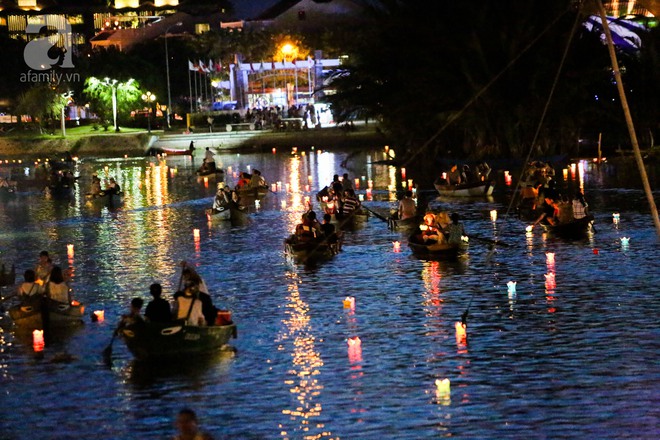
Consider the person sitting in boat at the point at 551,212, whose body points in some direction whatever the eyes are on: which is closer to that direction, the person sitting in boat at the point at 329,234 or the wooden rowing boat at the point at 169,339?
the person sitting in boat

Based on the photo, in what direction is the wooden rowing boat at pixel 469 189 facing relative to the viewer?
to the viewer's left

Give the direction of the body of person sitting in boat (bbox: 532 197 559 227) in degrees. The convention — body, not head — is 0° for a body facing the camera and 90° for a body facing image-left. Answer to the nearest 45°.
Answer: approximately 90°

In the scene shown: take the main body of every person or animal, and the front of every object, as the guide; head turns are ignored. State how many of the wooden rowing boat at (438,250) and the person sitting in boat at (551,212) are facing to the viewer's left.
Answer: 2

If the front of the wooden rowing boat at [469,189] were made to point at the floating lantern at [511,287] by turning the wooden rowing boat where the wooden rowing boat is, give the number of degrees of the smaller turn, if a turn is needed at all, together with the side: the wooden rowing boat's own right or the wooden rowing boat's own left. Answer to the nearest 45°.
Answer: approximately 90° to the wooden rowing boat's own left

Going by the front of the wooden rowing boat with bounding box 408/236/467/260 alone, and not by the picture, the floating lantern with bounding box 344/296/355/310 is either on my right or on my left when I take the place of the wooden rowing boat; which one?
on my left

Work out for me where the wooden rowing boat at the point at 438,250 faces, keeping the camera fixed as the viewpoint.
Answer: facing to the left of the viewer

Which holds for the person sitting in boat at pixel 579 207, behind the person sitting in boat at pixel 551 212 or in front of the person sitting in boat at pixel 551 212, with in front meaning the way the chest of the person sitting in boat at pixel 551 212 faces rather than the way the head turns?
behind
